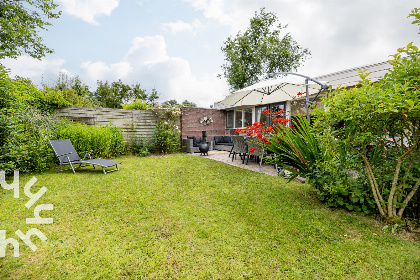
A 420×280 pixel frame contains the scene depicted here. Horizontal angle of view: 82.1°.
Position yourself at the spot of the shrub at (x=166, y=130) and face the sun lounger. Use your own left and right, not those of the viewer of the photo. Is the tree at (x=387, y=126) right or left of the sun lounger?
left

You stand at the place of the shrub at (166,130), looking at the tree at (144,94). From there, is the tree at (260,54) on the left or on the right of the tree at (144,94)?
right

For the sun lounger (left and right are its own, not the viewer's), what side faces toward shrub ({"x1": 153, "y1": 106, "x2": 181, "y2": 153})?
left

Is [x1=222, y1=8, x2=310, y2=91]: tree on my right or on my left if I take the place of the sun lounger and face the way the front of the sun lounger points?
on my left

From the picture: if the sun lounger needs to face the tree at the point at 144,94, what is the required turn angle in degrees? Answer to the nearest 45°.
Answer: approximately 135° to its left

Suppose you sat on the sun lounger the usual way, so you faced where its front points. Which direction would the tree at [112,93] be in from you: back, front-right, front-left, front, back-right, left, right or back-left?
back-left

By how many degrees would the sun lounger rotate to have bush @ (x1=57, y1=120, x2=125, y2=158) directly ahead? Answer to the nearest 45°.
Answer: approximately 90° to its left

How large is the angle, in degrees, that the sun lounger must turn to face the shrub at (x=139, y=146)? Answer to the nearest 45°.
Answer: approximately 90° to its left
